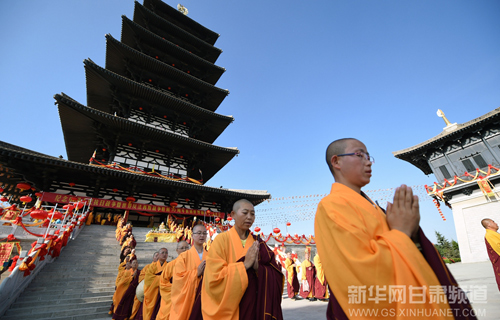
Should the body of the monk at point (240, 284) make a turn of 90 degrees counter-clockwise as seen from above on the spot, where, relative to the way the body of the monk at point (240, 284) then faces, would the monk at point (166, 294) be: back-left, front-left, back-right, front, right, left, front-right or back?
left

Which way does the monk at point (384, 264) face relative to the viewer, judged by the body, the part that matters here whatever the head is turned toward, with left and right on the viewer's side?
facing to the right of the viewer

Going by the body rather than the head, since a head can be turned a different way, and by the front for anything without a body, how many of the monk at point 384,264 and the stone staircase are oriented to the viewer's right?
1

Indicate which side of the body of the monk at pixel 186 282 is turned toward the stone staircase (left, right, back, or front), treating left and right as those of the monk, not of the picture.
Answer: back

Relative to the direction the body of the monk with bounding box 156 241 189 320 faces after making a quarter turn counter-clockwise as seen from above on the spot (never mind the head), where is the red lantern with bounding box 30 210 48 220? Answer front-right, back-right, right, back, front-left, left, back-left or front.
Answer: left

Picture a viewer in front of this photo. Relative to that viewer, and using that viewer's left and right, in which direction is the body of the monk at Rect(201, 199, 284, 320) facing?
facing the viewer and to the right of the viewer

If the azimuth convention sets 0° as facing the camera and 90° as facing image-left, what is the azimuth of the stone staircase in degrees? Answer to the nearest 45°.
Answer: approximately 0°

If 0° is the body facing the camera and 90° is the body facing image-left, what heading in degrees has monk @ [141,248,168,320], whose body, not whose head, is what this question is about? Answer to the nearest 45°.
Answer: approximately 315°
